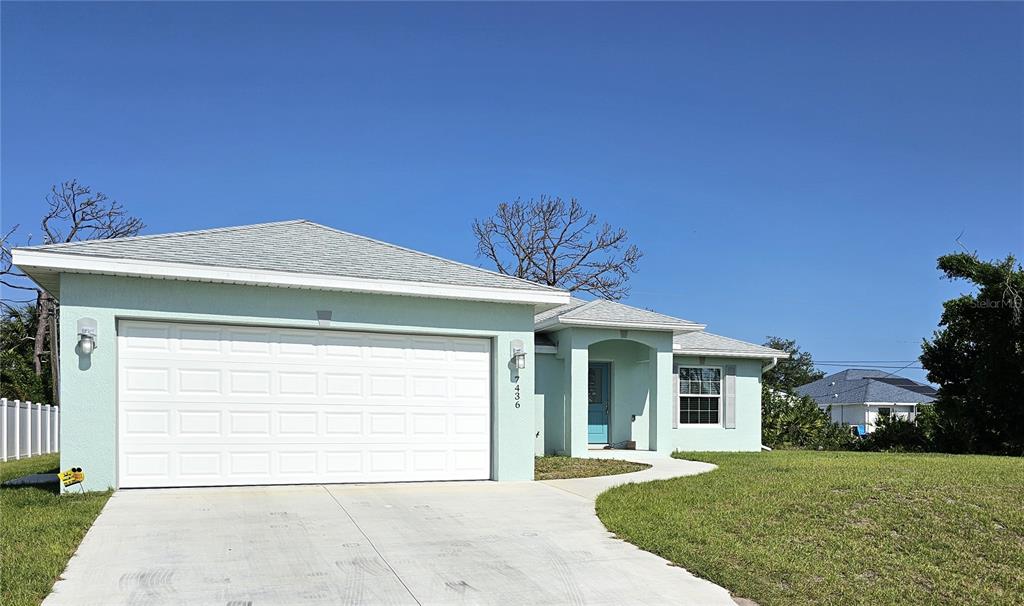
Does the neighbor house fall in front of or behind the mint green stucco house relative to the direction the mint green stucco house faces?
behind

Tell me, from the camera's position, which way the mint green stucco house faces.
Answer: facing the viewer

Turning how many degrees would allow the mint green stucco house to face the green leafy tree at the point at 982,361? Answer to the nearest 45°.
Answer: approximately 135° to its left

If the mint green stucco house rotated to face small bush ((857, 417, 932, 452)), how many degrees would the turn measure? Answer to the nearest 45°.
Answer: approximately 135° to its left

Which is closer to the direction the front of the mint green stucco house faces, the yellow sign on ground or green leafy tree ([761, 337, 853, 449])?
the yellow sign on ground
